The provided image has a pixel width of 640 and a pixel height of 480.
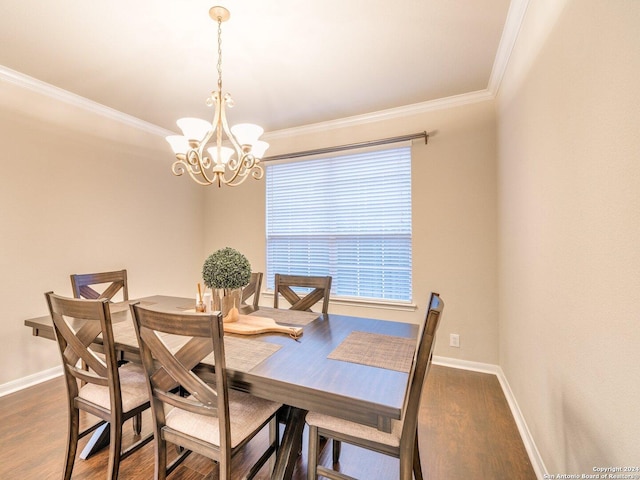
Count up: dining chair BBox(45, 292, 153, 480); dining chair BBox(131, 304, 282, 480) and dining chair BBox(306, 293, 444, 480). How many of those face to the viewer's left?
1

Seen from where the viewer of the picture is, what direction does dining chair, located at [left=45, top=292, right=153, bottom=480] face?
facing away from the viewer and to the right of the viewer

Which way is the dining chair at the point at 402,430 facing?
to the viewer's left

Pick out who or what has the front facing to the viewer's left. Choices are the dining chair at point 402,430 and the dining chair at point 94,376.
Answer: the dining chair at point 402,430

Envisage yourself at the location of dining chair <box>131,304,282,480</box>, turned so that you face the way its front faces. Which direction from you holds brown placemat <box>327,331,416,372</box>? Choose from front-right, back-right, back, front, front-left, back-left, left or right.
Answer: front-right

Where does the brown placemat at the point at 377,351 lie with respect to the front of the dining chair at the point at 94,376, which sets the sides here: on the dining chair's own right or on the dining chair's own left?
on the dining chair's own right

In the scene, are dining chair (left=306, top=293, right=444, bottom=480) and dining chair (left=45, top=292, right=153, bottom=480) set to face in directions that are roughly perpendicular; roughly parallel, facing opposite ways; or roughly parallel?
roughly perpendicular

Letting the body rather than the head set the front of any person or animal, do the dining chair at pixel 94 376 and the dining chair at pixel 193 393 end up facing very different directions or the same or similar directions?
same or similar directions

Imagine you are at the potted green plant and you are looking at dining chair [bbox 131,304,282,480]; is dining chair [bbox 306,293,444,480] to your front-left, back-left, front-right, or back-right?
front-left

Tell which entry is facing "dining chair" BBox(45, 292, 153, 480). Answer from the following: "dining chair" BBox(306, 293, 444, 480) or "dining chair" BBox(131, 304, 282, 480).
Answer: "dining chair" BBox(306, 293, 444, 480)

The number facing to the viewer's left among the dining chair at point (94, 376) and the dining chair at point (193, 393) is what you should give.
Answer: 0

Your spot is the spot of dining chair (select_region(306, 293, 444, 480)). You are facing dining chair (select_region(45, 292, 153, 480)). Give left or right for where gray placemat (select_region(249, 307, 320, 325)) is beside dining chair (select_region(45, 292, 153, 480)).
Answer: right

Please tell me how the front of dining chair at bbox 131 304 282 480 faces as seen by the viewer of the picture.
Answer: facing away from the viewer and to the right of the viewer

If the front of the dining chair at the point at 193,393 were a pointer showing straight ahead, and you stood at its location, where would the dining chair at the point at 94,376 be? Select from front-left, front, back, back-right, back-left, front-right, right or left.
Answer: left

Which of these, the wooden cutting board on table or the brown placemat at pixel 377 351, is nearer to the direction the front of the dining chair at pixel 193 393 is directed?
the wooden cutting board on table

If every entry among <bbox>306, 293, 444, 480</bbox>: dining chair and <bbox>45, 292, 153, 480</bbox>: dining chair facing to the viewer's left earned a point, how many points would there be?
1

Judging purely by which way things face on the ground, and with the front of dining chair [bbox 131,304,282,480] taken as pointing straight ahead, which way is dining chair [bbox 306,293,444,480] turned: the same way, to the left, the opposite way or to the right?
to the left
